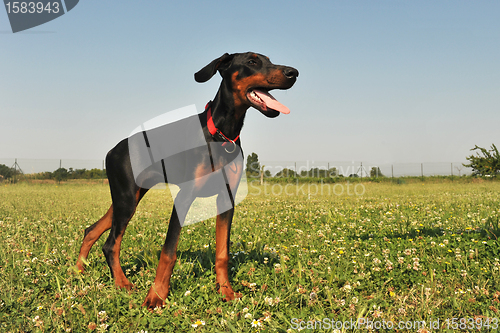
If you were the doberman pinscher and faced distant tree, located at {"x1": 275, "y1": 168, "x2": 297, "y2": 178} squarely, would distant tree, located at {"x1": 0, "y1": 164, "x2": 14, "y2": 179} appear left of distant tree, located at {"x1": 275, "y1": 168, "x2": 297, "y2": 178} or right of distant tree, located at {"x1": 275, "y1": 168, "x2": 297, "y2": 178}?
left

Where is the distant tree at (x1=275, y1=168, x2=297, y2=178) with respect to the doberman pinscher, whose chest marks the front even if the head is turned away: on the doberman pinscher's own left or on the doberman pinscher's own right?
on the doberman pinscher's own left

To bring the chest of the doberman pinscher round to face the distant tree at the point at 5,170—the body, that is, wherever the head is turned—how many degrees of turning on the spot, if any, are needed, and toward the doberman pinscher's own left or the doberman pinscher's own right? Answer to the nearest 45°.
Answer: approximately 180°

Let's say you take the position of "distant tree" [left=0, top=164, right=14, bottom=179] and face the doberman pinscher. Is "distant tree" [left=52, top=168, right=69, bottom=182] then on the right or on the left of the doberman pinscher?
left
